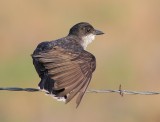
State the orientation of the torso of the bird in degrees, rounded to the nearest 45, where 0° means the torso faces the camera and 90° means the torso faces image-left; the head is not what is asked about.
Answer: approximately 225°
